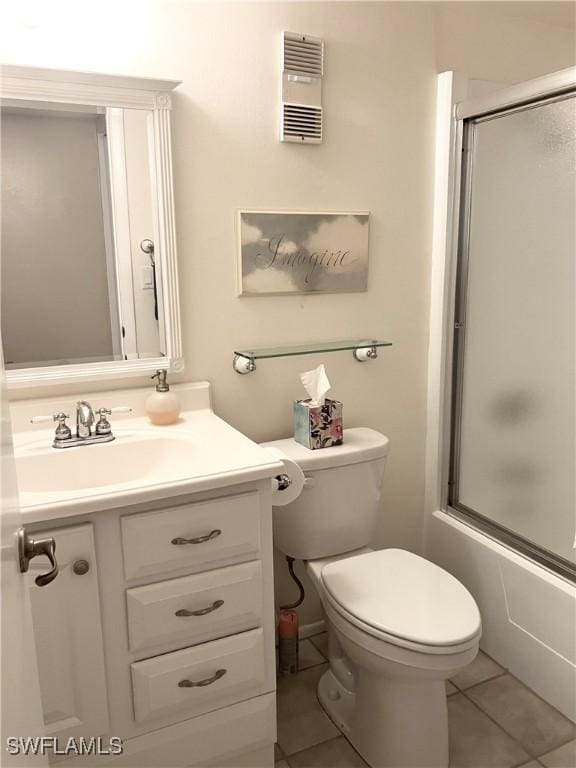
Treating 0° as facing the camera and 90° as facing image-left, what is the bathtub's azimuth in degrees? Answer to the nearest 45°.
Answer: approximately 45°

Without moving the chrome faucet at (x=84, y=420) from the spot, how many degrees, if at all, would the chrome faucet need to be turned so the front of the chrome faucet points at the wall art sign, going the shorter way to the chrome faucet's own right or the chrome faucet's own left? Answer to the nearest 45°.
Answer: approximately 45° to the chrome faucet's own left

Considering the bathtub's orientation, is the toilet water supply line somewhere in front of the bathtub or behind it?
in front

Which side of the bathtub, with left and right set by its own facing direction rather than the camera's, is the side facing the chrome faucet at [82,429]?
front

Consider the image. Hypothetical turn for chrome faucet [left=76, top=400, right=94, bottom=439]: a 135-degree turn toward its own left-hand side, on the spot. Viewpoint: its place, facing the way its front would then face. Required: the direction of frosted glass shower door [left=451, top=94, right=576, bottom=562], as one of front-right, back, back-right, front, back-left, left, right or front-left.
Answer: right

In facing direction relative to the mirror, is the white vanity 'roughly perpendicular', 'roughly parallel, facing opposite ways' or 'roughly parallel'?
roughly parallel

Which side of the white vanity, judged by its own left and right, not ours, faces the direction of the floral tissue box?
left

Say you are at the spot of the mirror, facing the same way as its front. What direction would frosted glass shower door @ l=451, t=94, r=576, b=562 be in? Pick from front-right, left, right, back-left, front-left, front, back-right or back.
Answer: front-left

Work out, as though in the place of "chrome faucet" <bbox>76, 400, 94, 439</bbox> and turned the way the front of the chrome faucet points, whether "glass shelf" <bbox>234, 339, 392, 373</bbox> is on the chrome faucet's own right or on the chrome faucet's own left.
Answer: on the chrome faucet's own left

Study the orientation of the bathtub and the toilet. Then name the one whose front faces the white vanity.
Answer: the bathtub

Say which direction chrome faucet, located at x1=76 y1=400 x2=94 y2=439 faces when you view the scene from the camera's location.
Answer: facing the viewer and to the right of the viewer
